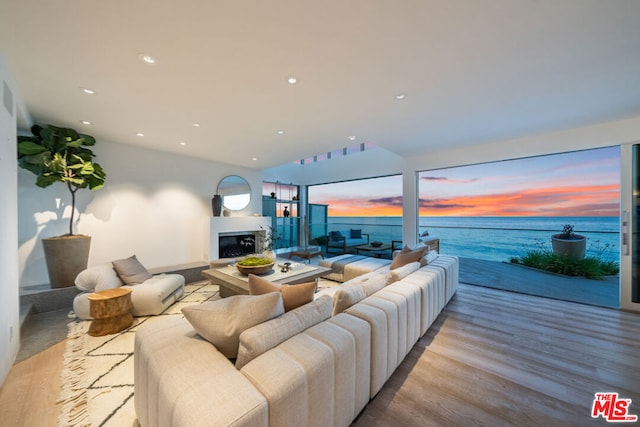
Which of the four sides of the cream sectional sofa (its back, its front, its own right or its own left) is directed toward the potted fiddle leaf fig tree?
front

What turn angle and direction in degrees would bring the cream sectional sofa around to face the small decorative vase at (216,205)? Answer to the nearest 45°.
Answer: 0° — it already faces it

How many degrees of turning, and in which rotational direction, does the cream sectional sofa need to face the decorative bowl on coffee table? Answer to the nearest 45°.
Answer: approximately 45° to its right

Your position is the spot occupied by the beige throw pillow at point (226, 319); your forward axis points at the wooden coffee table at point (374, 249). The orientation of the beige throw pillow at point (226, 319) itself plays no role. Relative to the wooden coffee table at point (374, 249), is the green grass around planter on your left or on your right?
right

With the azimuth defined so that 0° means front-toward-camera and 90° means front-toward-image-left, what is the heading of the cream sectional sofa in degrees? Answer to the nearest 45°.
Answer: approximately 135°

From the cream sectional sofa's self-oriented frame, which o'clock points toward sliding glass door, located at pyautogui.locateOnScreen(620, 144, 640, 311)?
The sliding glass door is roughly at 4 o'clock from the cream sectional sofa.

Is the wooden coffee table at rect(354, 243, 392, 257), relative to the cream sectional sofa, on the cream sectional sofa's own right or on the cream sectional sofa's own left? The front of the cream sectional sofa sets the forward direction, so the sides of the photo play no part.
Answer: on the cream sectional sofa's own right

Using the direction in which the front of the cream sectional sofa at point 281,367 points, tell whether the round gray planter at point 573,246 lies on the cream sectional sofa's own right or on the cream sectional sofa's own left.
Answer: on the cream sectional sofa's own right

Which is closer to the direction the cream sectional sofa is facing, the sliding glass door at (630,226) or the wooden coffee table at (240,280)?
the wooden coffee table

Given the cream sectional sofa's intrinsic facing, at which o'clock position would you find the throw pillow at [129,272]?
The throw pillow is roughly at 12 o'clock from the cream sectional sofa.

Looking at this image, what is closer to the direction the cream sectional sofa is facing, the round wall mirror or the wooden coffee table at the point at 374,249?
the round wall mirror
